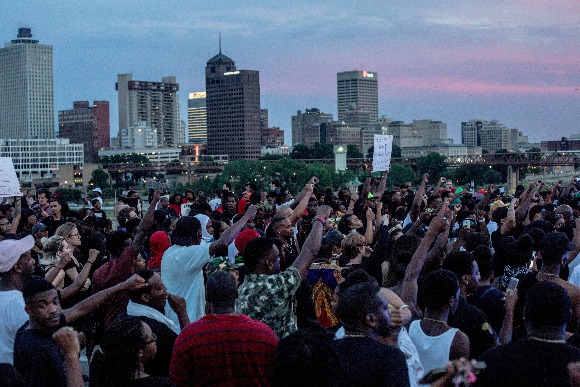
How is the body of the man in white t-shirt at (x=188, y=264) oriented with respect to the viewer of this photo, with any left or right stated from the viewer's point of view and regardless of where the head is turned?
facing away from the viewer and to the right of the viewer

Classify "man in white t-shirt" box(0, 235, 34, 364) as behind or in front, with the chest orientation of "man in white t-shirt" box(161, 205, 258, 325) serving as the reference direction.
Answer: behind
